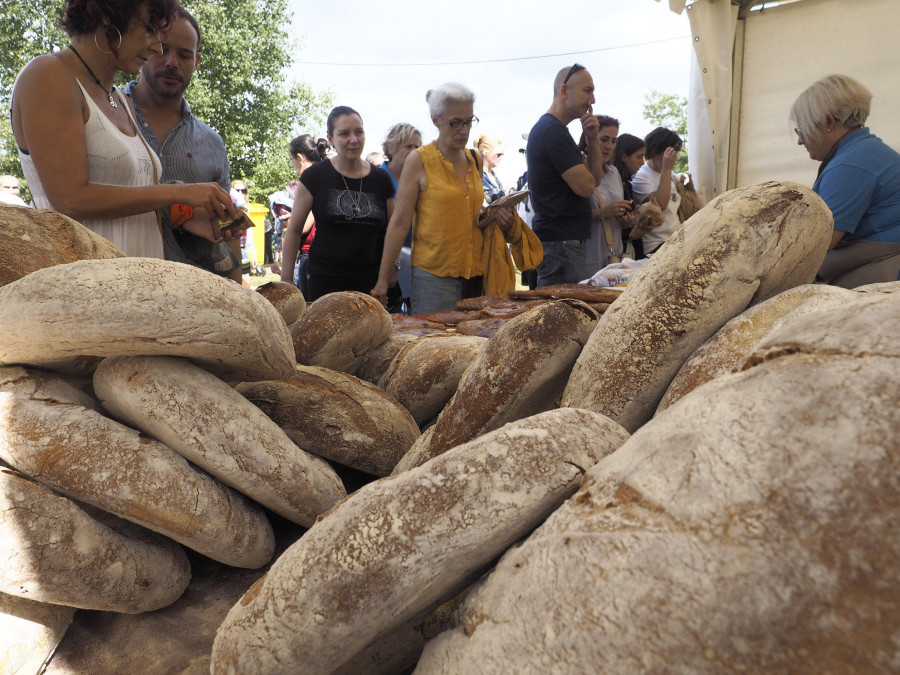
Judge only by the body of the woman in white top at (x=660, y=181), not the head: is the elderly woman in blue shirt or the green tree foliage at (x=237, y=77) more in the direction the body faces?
the elderly woman in blue shirt

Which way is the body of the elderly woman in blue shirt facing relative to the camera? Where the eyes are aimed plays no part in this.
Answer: to the viewer's left

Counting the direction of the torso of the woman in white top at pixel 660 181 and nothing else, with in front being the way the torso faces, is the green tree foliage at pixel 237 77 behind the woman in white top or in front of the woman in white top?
behind

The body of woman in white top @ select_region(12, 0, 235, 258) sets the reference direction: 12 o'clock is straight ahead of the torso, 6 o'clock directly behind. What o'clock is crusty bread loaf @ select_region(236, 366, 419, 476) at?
The crusty bread loaf is roughly at 1 o'clock from the woman in white top.

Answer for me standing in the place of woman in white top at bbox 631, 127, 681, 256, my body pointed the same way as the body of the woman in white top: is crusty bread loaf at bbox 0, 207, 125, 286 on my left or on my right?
on my right

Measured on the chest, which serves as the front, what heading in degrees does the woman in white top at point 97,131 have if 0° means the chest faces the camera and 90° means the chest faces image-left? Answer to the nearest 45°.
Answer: approximately 315°

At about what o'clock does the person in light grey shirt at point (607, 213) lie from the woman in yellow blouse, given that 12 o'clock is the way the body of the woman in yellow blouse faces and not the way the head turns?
The person in light grey shirt is roughly at 9 o'clock from the woman in yellow blouse.

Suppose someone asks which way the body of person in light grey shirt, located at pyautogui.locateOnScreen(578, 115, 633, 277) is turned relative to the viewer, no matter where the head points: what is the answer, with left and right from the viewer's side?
facing the viewer and to the right of the viewer

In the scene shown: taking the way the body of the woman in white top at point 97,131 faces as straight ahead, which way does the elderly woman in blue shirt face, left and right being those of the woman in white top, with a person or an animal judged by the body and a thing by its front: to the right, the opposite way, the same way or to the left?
the opposite way

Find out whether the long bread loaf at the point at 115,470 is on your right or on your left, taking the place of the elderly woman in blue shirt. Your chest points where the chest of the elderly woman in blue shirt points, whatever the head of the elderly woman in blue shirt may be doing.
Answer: on your left

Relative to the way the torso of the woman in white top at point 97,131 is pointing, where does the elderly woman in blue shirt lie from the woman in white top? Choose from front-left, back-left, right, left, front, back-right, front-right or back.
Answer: front-left

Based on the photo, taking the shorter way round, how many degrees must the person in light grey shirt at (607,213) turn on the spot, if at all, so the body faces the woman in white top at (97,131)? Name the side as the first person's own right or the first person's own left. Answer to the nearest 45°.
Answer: approximately 90° to the first person's own right

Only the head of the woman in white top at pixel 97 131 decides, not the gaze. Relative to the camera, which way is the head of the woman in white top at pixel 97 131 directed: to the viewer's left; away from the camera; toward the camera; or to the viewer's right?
to the viewer's right
